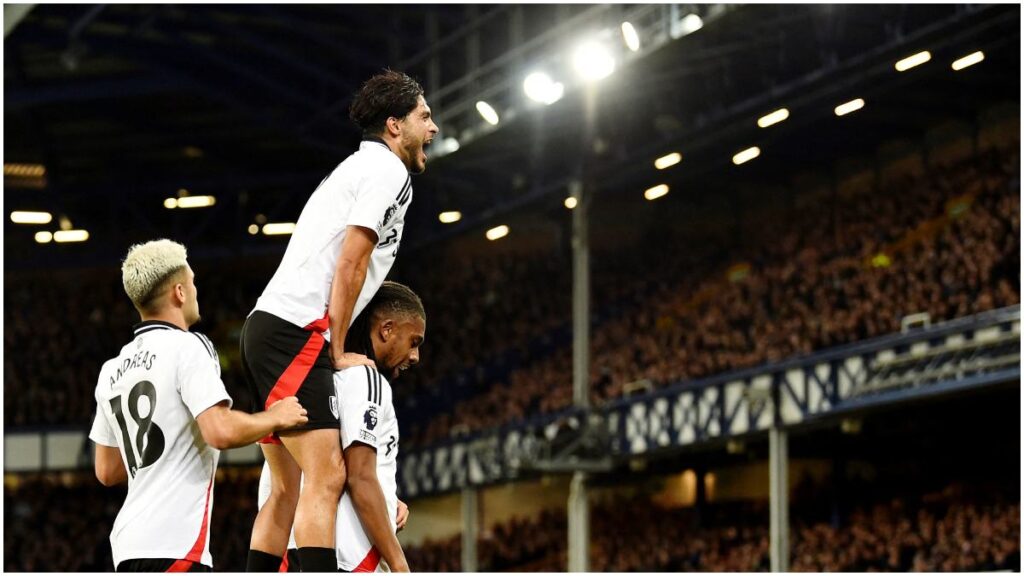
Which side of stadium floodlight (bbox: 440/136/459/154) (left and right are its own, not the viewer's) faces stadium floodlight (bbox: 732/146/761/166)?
left

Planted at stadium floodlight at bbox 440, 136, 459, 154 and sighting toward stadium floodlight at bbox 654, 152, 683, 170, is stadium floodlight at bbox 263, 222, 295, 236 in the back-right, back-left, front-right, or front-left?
back-left

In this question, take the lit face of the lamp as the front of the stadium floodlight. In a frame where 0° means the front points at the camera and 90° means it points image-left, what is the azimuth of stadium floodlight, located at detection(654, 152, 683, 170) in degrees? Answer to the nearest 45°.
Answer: approximately 45°

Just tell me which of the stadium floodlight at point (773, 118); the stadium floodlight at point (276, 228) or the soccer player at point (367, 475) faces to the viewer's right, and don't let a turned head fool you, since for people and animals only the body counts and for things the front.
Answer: the soccer player
